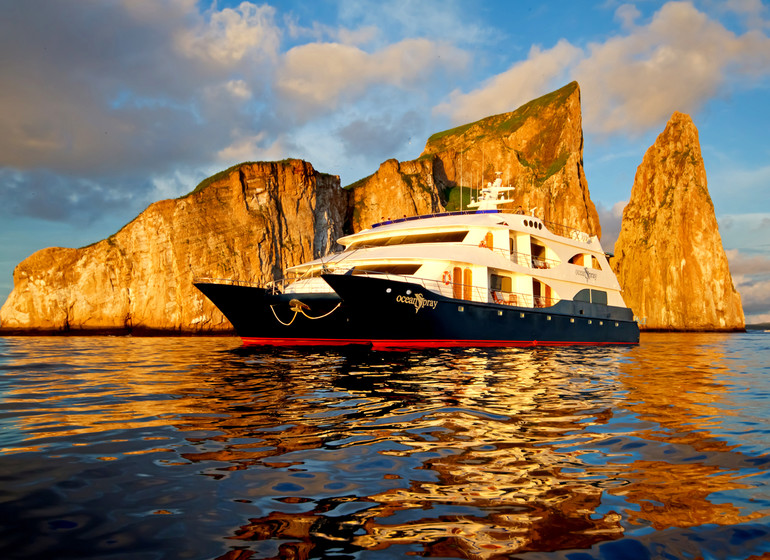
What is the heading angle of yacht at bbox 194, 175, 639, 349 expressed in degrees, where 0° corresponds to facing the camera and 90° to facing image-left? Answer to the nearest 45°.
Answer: approximately 45°
